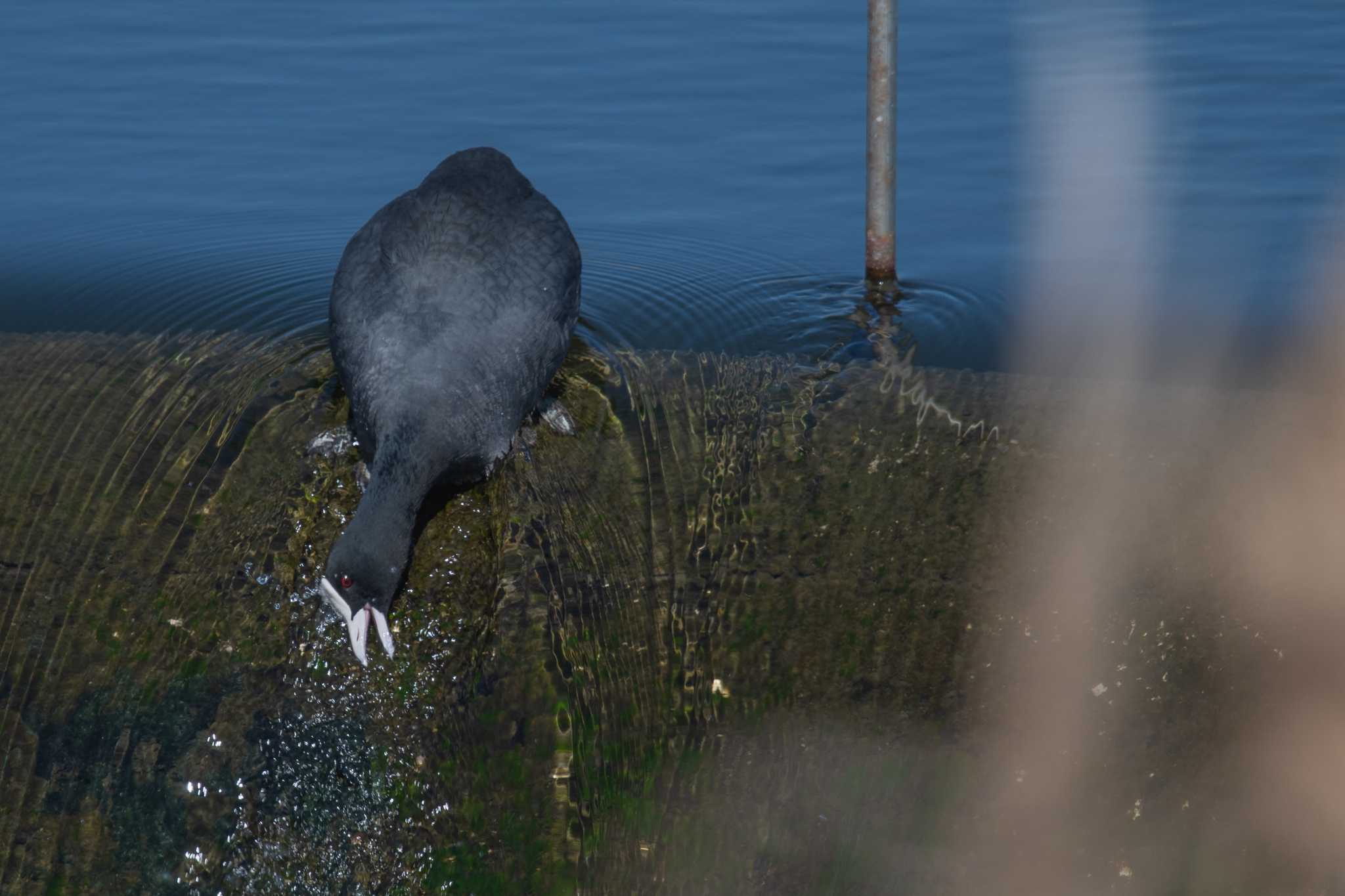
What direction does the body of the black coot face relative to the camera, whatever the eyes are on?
toward the camera

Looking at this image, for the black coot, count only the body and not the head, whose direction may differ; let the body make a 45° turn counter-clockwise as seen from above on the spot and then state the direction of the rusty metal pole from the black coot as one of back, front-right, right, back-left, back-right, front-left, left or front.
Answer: left
